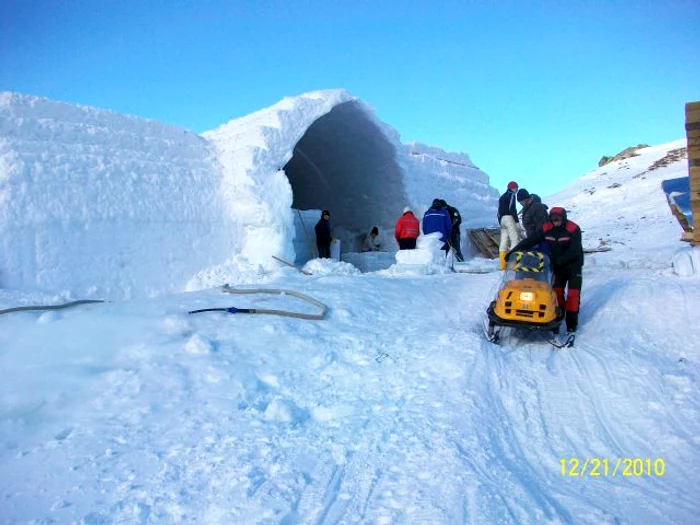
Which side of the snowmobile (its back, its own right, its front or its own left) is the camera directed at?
front

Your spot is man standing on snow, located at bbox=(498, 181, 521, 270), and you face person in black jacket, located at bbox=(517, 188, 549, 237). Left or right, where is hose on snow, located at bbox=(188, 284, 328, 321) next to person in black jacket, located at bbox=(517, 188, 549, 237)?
right

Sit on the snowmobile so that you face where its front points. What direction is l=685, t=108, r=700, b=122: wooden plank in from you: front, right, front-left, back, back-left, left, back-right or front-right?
back-left

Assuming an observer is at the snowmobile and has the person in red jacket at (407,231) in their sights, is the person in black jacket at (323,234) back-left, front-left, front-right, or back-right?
front-left

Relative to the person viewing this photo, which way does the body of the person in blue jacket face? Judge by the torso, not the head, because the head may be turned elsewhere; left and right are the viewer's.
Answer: facing away from the viewer

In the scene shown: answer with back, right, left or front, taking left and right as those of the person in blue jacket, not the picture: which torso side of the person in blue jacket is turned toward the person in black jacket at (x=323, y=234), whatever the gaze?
left

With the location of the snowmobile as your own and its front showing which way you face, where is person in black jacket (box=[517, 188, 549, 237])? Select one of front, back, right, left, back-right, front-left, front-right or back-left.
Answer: back

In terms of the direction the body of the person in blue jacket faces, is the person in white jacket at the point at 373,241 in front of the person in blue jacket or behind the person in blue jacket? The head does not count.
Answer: in front

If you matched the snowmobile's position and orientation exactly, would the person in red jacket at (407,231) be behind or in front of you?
behind

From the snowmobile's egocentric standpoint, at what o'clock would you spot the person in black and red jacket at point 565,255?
The person in black and red jacket is roughly at 9 o'clock from the snowmobile.

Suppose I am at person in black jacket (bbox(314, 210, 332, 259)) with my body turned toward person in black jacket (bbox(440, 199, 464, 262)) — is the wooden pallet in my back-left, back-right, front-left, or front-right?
front-left

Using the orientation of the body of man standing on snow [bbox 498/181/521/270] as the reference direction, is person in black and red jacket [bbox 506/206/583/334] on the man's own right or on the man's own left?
on the man's own right

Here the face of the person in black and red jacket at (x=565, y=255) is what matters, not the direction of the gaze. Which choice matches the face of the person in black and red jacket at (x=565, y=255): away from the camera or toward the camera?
toward the camera
